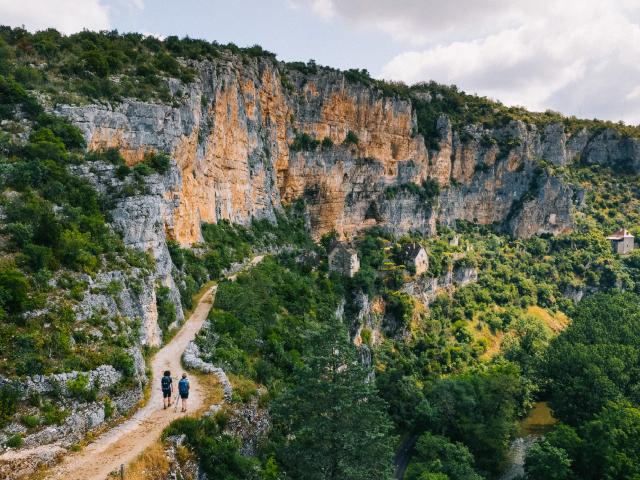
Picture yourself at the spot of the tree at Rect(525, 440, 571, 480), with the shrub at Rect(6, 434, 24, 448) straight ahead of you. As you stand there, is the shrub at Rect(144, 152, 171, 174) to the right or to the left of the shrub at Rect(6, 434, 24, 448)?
right

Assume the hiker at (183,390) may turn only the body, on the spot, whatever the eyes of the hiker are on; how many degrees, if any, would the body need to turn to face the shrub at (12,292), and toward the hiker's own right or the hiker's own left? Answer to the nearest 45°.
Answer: approximately 90° to the hiker's own left

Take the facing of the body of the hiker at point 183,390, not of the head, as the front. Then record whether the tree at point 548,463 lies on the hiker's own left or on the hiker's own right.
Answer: on the hiker's own right

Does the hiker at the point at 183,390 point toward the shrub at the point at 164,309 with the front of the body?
yes

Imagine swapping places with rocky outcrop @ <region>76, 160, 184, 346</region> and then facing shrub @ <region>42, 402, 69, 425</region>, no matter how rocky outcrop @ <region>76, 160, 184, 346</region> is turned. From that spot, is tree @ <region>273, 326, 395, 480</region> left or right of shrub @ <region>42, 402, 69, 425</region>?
left

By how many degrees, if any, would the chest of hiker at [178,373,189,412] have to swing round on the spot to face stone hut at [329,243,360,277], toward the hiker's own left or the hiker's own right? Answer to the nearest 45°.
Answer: approximately 45° to the hiker's own right

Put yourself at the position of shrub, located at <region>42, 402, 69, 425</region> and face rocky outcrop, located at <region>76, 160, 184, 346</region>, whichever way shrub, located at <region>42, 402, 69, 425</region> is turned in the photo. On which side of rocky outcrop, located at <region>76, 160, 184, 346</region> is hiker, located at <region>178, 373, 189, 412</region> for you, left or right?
right

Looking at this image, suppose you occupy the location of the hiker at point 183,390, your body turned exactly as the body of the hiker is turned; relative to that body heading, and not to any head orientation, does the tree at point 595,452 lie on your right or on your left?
on your right

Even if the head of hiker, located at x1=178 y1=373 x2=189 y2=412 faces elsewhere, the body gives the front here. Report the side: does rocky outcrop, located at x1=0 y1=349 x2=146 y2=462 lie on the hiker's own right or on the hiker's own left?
on the hiker's own left

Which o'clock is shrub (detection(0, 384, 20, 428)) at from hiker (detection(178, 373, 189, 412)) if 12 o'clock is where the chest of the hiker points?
The shrub is roughly at 8 o'clock from the hiker.

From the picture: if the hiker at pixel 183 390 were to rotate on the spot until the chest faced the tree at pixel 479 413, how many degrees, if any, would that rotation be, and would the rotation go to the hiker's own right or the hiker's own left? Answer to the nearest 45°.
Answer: approximately 45° to the hiker's own right

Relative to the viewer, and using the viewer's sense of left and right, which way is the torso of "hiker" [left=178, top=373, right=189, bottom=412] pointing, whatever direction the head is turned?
facing away from the viewer

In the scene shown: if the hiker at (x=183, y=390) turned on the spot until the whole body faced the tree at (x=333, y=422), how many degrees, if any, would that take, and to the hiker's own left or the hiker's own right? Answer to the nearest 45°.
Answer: approximately 90° to the hiker's own right

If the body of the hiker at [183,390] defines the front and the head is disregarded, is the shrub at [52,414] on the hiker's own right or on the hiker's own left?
on the hiker's own left
